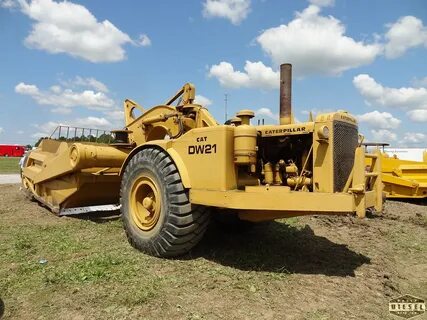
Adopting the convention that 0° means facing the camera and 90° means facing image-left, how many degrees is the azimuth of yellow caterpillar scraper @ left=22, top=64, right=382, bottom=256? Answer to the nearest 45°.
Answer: approximately 315°

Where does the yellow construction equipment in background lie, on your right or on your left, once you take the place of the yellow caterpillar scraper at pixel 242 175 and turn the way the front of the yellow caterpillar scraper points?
on your left
